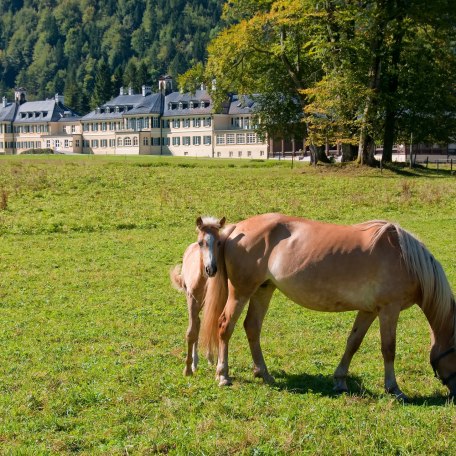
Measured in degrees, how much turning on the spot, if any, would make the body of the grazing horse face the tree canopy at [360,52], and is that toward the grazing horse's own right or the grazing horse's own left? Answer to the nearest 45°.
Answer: approximately 90° to the grazing horse's own left

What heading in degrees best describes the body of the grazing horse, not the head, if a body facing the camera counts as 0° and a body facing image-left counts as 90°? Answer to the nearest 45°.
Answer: approximately 270°

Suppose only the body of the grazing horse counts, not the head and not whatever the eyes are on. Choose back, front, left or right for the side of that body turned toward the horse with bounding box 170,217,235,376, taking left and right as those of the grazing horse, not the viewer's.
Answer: back

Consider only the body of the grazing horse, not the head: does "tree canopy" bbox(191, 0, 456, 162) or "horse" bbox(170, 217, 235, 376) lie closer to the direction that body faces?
the tree canopy
